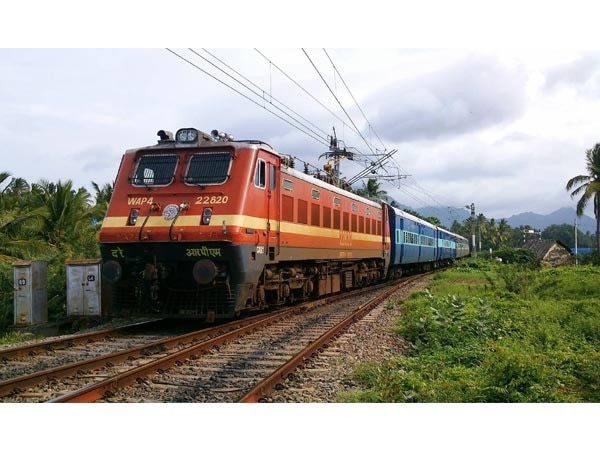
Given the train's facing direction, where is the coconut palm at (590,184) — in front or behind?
behind

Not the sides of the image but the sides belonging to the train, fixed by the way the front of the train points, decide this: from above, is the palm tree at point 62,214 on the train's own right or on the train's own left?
on the train's own right

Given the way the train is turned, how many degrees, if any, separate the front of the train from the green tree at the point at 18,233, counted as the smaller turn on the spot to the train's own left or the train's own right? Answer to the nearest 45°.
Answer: approximately 90° to the train's own right

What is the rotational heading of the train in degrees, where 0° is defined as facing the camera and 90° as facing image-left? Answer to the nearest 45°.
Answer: approximately 45°
